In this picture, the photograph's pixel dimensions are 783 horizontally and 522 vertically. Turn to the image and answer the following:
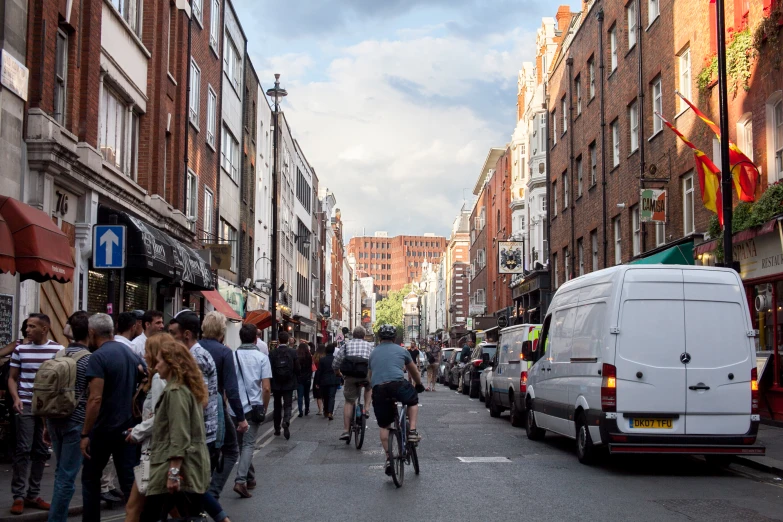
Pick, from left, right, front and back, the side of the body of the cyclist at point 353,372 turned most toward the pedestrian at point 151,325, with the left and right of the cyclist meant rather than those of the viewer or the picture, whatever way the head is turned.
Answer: back

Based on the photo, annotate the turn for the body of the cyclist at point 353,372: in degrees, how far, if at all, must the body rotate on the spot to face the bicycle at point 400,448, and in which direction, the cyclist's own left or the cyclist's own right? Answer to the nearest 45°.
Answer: approximately 180°

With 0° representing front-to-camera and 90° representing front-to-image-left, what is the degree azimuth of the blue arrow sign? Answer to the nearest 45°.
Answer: approximately 0°

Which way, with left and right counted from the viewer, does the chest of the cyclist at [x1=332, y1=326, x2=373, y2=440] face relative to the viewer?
facing away from the viewer

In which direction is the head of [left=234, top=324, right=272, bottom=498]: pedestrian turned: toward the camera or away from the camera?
away from the camera

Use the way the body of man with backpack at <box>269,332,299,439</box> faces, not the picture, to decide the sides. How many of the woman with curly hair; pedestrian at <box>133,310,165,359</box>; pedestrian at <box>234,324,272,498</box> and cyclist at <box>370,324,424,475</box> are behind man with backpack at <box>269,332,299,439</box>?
4

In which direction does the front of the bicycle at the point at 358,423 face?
away from the camera

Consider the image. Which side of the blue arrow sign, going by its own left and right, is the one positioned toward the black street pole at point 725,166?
left

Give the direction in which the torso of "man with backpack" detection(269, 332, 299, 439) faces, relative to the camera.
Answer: away from the camera

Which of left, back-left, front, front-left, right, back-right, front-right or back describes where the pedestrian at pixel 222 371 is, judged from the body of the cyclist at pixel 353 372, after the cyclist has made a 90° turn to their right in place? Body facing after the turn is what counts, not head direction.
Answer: right

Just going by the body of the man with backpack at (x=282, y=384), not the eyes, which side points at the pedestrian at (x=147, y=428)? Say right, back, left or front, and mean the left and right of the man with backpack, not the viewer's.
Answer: back

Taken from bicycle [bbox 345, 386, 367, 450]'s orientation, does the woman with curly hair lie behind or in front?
behind
